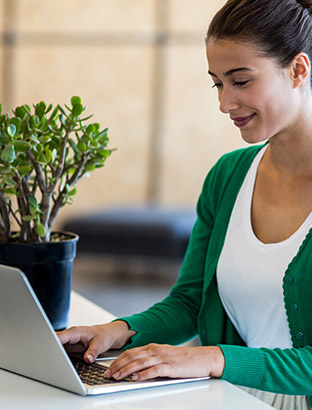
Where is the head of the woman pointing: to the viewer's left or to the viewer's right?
to the viewer's left

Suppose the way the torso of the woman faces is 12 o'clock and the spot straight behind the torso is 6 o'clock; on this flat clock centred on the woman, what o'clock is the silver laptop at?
The silver laptop is roughly at 12 o'clock from the woman.

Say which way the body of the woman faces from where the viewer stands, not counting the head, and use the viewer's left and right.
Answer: facing the viewer and to the left of the viewer

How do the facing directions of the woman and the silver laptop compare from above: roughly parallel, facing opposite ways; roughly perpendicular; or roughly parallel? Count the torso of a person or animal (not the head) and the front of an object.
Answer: roughly parallel, facing opposite ways

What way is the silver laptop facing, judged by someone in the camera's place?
facing away from the viewer and to the right of the viewer

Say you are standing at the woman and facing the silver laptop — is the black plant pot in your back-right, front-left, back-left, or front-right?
front-right

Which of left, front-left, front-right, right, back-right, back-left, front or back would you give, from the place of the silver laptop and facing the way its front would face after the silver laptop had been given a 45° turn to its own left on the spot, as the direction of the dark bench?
front
